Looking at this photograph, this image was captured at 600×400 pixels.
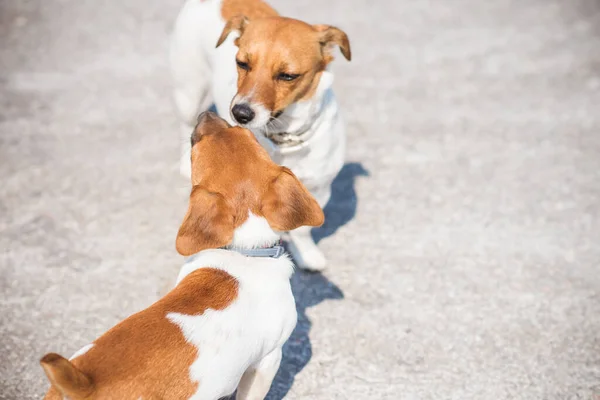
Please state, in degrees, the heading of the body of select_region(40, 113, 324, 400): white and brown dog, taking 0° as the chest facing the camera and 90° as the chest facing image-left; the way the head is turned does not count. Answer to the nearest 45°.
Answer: approximately 225°

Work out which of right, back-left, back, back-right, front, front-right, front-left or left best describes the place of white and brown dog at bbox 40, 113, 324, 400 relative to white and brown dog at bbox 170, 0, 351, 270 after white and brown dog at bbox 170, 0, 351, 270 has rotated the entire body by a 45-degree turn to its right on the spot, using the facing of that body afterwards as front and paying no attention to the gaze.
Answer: front

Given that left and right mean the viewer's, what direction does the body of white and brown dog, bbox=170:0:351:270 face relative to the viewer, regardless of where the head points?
facing the viewer and to the right of the viewer
